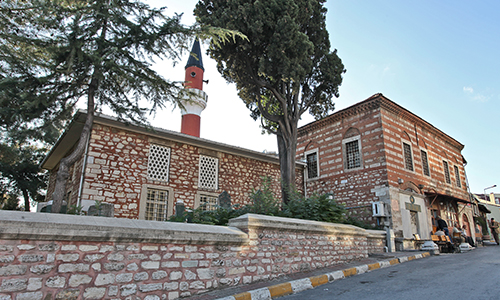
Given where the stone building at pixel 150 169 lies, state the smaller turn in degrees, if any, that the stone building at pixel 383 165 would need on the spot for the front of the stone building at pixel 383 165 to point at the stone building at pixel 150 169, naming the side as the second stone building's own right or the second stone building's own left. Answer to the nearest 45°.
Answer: approximately 90° to the second stone building's own right

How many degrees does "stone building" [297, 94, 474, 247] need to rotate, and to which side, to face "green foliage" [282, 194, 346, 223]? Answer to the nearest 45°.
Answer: approximately 45° to its right

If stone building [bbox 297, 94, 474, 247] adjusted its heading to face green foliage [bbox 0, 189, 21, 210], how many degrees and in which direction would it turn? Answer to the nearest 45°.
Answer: approximately 135° to its right

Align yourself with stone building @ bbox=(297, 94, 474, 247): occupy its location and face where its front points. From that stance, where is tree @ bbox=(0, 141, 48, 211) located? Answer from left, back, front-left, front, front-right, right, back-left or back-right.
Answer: back-right

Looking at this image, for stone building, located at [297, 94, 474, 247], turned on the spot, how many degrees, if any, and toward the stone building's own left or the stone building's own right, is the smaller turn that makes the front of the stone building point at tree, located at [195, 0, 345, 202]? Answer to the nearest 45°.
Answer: approximately 90° to the stone building's own right

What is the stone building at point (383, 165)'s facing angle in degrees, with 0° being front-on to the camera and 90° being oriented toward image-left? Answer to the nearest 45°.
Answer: approximately 315°

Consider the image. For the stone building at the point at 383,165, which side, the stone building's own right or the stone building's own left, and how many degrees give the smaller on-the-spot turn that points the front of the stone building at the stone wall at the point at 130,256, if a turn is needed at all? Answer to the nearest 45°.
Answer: approximately 45° to the stone building's own right

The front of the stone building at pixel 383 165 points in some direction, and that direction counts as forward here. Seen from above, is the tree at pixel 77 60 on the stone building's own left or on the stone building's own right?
on the stone building's own right
